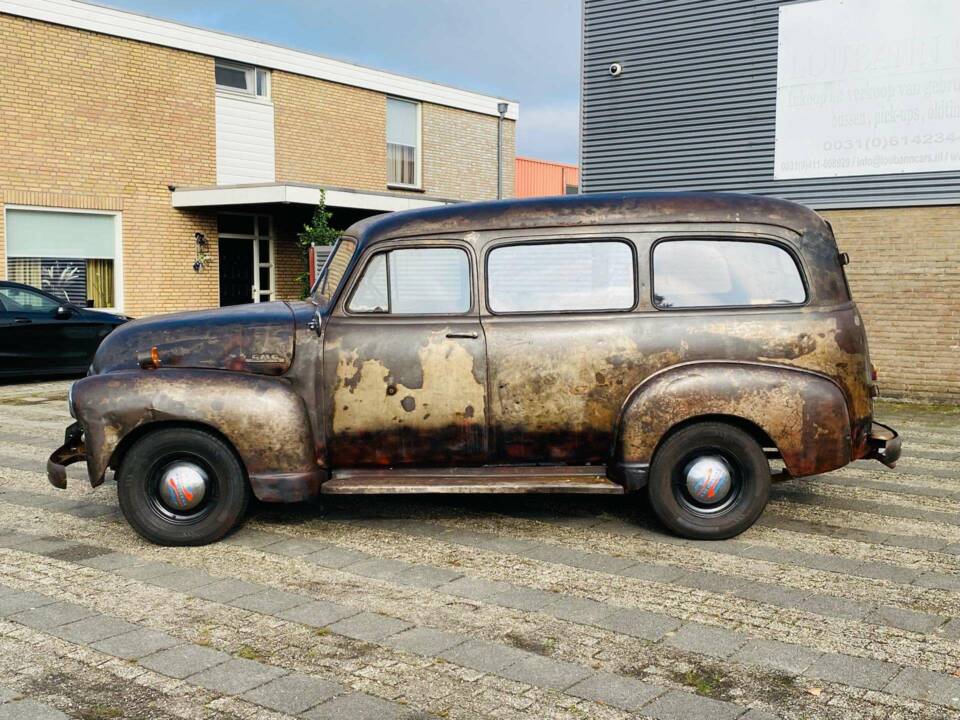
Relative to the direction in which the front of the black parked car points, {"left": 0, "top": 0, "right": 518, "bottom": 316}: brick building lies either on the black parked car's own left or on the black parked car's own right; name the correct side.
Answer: on the black parked car's own left

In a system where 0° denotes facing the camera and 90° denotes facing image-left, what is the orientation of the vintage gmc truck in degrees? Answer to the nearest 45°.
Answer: approximately 90°

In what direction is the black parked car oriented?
to the viewer's right

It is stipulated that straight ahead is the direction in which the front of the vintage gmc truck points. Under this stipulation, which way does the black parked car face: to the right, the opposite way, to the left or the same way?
the opposite way

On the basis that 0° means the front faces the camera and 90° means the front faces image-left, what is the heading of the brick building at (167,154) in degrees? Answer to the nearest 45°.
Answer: approximately 315°

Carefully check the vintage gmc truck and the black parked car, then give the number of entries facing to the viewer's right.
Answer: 1

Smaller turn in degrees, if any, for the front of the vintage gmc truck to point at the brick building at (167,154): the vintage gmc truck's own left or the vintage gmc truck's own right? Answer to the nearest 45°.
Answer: approximately 45° to the vintage gmc truck's own right
